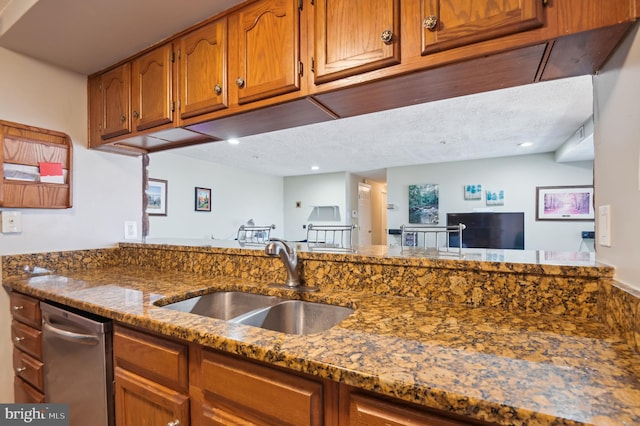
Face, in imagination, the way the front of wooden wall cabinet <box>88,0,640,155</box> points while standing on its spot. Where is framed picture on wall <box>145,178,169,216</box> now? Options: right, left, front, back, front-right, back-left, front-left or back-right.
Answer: right

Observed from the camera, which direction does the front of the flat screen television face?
facing the viewer

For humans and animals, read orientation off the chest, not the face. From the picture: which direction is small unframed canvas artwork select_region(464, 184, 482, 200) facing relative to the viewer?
toward the camera

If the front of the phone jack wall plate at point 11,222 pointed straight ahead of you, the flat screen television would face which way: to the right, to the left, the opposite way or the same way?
to the right

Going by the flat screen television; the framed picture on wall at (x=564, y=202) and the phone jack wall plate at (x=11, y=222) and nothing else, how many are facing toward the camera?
3

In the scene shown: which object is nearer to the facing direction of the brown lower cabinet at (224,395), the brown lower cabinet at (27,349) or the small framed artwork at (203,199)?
the brown lower cabinet

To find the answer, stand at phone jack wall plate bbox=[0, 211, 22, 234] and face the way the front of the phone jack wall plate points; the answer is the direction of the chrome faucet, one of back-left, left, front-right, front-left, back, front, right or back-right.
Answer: front-left

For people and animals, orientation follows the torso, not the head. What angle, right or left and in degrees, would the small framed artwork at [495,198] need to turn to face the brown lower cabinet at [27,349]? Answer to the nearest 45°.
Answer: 0° — it already faces it
